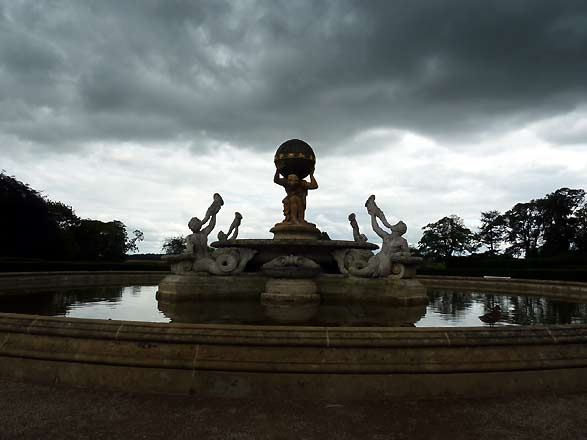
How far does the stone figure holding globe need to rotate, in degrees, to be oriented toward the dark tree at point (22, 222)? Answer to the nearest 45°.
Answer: approximately 135° to its right

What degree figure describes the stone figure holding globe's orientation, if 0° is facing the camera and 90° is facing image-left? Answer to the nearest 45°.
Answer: approximately 0°
